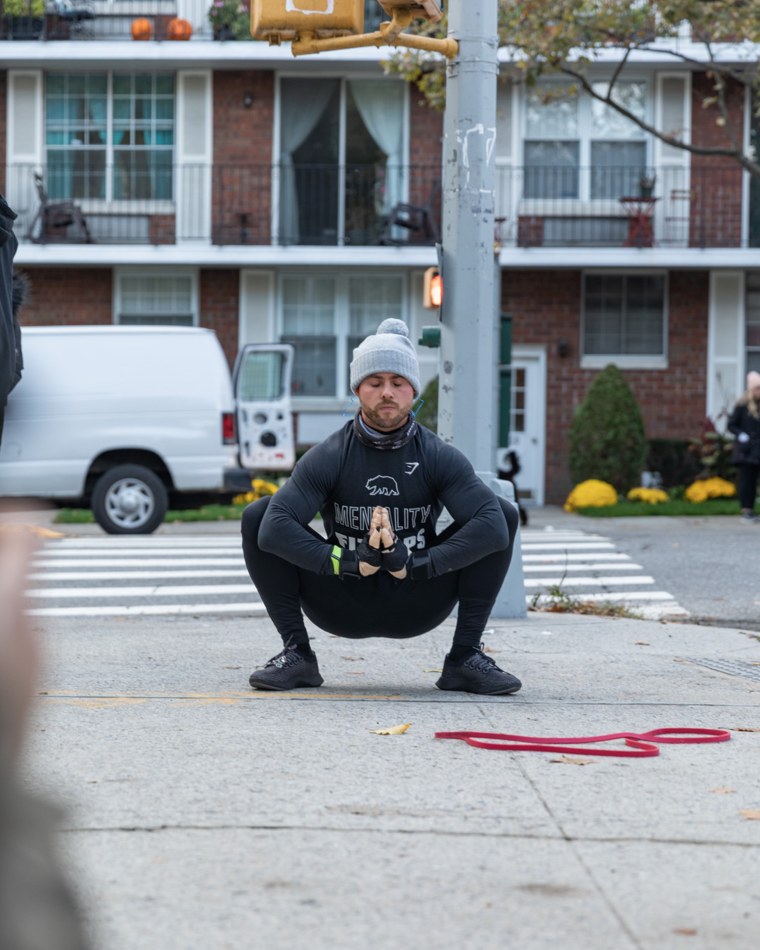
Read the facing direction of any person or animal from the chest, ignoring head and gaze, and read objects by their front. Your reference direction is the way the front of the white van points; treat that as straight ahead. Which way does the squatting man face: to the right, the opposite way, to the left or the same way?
to the left

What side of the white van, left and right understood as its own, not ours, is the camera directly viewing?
left

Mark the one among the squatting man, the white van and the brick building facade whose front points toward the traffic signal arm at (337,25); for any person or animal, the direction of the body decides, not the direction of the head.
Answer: the brick building facade

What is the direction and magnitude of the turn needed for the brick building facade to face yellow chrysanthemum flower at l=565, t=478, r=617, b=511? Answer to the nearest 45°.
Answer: approximately 45° to its left

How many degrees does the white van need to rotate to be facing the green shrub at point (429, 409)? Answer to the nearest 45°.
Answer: approximately 135° to its right

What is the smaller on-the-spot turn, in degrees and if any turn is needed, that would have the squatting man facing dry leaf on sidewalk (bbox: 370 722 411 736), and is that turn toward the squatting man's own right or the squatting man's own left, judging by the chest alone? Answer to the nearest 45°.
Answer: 0° — they already face it

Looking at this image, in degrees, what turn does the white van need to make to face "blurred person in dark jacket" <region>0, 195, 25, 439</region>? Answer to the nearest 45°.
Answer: approximately 90° to its left

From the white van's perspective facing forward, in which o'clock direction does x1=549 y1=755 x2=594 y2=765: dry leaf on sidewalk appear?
The dry leaf on sidewalk is roughly at 9 o'clock from the white van.
